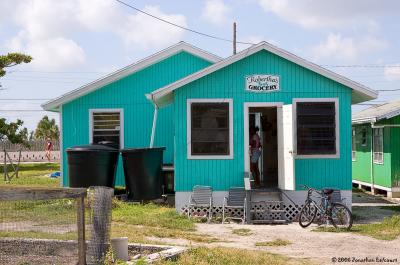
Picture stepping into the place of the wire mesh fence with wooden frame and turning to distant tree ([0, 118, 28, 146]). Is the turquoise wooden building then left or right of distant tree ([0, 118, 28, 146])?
right

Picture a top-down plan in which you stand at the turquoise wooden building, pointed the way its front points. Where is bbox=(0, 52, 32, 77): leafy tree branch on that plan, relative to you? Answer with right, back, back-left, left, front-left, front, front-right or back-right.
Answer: back-right

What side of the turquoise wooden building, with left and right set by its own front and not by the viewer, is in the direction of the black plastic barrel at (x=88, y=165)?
right

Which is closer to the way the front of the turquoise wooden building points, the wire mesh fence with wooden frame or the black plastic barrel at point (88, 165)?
the wire mesh fence with wooden frame

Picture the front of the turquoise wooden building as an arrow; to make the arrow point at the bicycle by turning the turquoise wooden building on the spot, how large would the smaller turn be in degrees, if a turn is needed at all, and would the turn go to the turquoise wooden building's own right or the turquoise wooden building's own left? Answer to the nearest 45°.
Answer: approximately 45° to the turquoise wooden building's own left

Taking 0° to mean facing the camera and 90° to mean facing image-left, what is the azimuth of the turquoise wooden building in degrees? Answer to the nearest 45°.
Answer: approximately 0°

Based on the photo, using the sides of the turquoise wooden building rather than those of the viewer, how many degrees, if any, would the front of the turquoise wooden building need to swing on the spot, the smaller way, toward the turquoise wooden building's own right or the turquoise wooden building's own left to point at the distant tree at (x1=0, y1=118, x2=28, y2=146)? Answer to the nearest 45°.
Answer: approximately 135° to the turquoise wooden building's own right

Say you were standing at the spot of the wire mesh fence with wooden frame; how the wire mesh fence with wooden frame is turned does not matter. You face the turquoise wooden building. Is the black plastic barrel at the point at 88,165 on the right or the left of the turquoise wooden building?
left

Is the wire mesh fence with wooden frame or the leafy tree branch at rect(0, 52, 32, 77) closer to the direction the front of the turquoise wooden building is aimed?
the wire mesh fence with wooden frame

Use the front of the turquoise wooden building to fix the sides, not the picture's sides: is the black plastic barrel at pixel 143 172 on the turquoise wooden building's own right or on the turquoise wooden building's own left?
on the turquoise wooden building's own right
